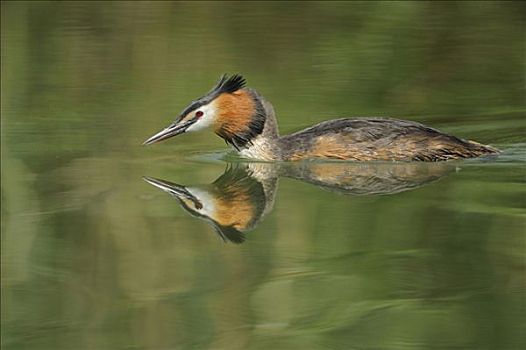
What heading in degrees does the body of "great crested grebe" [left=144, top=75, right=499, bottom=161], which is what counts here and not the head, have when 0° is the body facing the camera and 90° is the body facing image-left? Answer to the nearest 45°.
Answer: approximately 90°
